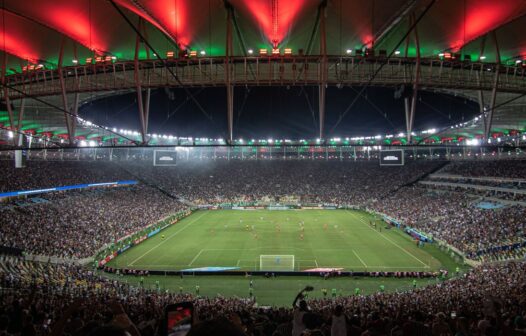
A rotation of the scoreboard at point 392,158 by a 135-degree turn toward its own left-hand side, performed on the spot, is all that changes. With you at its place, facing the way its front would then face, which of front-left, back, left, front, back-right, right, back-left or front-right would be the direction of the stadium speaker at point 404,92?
back-right

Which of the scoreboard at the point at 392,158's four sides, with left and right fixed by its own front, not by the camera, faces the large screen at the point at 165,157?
right

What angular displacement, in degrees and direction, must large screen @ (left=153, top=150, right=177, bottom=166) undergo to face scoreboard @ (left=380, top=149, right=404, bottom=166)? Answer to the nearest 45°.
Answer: approximately 90° to its left

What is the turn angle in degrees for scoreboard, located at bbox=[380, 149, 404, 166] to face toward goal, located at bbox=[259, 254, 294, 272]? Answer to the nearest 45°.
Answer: approximately 45° to its right

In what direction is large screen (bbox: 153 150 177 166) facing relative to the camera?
toward the camera

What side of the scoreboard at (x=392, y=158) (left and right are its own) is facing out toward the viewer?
front

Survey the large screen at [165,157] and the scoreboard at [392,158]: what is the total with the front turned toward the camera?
2

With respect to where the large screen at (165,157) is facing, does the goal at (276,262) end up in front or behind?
in front

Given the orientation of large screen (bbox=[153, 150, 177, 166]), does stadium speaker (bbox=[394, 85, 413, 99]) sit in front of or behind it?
in front
